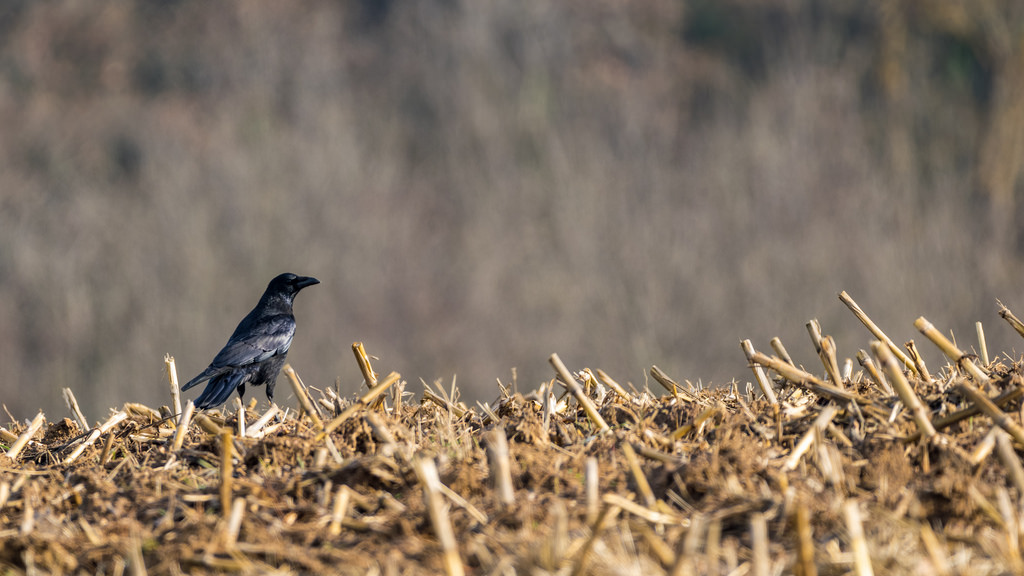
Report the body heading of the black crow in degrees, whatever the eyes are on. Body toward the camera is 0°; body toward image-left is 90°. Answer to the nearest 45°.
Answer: approximately 270°
